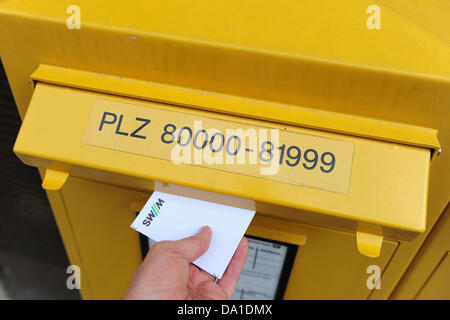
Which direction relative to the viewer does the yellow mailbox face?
toward the camera
